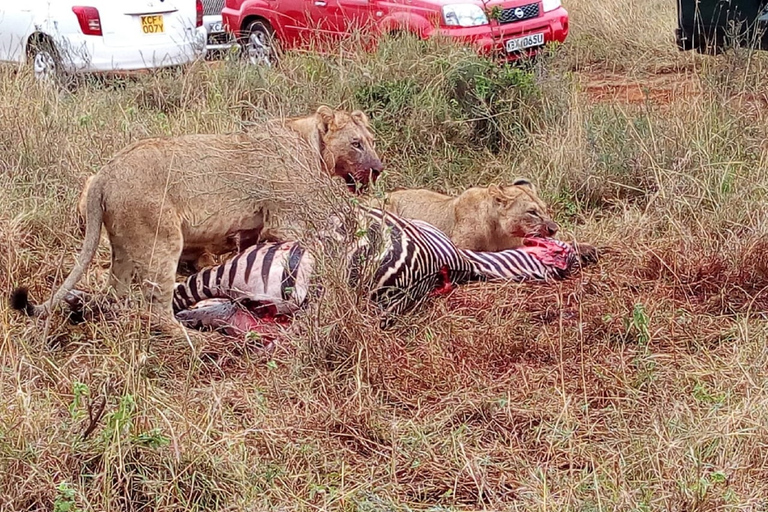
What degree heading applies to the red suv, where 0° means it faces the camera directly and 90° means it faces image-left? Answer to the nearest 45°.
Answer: approximately 315°

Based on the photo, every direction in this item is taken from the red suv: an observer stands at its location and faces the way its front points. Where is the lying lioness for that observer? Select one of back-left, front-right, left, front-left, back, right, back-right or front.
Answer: front-right

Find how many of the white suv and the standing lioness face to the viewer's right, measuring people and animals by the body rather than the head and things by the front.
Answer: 1

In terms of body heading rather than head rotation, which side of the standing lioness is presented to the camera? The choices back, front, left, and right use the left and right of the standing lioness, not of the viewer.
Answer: right

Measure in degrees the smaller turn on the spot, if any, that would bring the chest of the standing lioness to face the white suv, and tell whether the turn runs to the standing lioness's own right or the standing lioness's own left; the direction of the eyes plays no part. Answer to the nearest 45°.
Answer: approximately 90° to the standing lioness's own left

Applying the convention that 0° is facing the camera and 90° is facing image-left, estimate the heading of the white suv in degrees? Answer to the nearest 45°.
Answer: approximately 135°

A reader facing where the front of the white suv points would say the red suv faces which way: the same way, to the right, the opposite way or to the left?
the opposite way

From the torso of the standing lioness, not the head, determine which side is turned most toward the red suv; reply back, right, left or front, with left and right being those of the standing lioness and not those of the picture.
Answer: left

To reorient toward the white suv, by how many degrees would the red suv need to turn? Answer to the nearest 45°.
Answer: approximately 135° to its right

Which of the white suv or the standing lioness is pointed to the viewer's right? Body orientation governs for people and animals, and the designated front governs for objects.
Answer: the standing lioness
